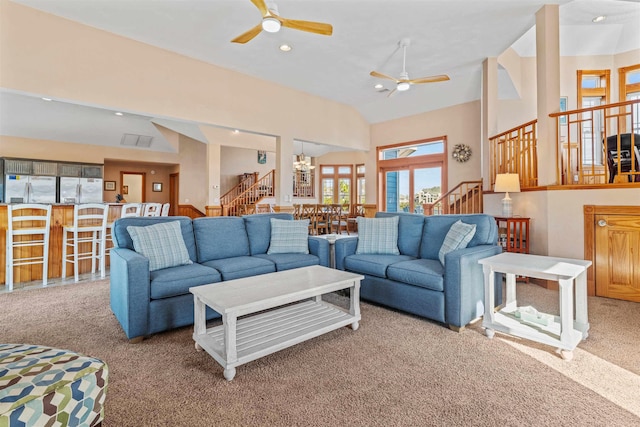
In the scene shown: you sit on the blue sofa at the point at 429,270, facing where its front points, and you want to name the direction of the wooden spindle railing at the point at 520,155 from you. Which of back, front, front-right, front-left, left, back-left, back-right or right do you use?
back

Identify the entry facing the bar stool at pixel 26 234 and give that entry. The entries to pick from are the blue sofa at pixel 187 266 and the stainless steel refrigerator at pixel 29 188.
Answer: the stainless steel refrigerator

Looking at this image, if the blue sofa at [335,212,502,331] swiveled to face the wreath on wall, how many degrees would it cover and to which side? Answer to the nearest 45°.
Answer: approximately 135° to its right

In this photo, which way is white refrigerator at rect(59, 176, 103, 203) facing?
toward the camera

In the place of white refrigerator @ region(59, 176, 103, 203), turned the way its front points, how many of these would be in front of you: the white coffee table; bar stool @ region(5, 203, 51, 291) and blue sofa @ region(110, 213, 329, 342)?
3

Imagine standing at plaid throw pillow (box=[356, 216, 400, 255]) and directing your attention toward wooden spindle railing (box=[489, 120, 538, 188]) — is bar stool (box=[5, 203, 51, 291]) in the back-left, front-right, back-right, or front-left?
back-left

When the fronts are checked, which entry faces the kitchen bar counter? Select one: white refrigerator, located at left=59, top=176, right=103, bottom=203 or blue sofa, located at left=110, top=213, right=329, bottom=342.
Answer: the white refrigerator

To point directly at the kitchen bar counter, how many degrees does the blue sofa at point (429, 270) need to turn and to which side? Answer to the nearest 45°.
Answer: approximately 45° to its right

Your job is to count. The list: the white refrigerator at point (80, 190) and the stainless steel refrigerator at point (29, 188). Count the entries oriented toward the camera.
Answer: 2

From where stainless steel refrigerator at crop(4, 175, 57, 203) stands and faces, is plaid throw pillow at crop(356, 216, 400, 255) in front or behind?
in front

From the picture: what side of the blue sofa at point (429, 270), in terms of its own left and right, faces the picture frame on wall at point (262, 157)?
right

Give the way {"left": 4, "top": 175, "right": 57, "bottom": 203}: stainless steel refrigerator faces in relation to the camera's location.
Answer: facing the viewer

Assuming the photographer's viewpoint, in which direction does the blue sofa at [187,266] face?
facing the viewer and to the right of the viewer

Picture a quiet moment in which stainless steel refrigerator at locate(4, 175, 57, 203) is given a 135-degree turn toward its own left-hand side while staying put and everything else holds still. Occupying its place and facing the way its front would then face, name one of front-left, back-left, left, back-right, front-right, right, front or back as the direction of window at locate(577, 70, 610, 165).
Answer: right

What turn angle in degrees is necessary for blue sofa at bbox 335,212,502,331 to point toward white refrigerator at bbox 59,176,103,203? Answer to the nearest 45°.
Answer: approximately 45° to its right

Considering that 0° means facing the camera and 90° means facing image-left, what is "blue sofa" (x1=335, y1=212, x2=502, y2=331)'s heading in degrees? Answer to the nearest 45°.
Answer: approximately 45°
